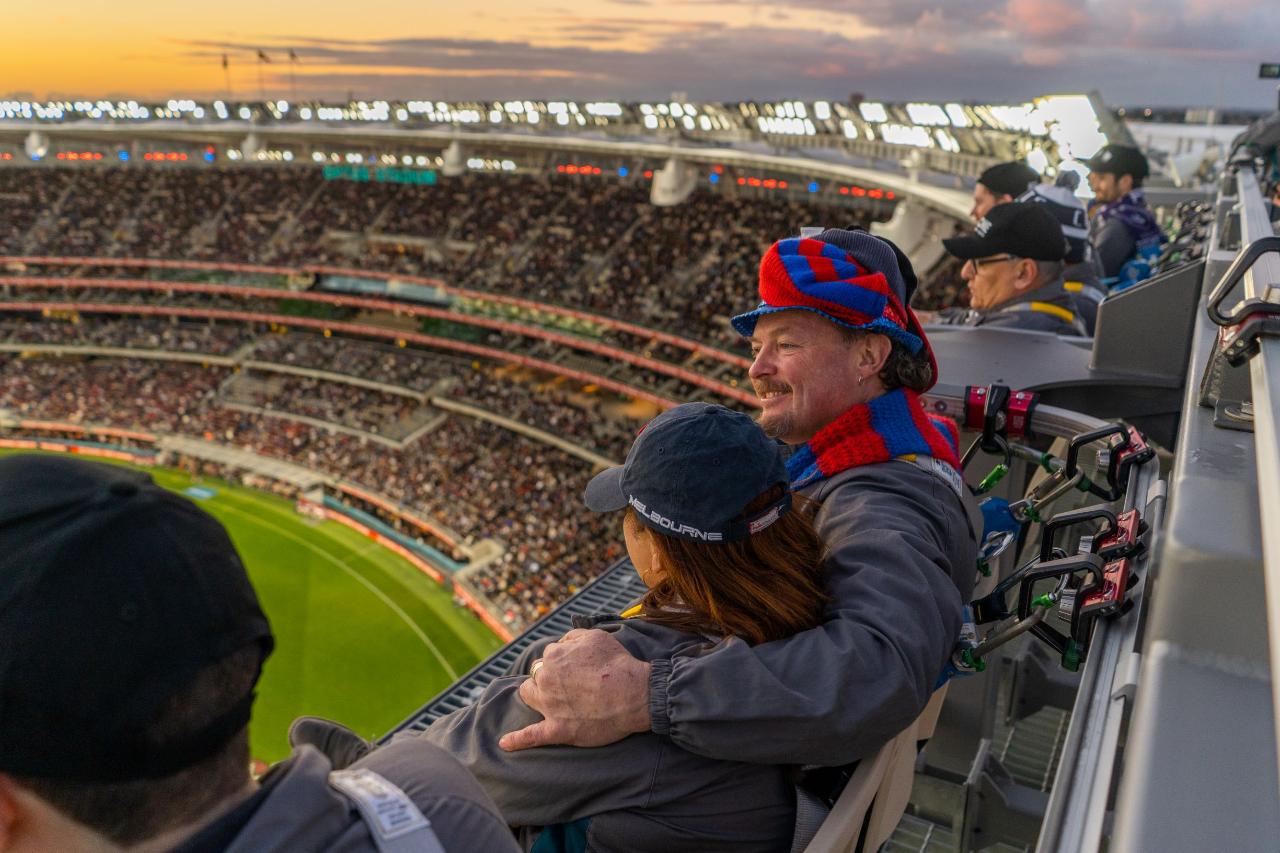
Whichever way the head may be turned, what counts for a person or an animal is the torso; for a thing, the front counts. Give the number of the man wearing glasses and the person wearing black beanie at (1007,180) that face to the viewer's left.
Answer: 2

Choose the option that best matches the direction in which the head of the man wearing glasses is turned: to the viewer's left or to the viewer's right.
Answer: to the viewer's left

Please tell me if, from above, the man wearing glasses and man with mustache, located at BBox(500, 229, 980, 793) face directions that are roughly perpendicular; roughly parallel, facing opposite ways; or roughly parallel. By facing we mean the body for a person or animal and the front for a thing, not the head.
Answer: roughly parallel

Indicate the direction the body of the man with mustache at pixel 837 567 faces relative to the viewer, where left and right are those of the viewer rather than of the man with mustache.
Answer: facing to the left of the viewer

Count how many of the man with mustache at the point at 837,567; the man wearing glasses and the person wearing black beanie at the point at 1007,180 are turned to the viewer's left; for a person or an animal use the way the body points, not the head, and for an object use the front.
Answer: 3

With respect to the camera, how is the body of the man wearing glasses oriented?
to the viewer's left

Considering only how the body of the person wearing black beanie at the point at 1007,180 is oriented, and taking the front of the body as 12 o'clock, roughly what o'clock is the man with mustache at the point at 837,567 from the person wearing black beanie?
The man with mustache is roughly at 9 o'clock from the person wearing black beanie.

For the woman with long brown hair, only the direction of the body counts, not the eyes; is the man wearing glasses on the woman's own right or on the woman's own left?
on the woman's own right

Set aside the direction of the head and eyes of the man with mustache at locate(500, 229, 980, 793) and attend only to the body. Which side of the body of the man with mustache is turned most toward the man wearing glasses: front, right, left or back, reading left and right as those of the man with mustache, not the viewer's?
right

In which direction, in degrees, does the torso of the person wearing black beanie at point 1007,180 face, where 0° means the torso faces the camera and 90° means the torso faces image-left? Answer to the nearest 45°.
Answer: approximately 90°

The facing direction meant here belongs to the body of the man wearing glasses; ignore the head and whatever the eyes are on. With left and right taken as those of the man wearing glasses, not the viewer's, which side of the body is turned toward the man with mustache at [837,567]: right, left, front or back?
left

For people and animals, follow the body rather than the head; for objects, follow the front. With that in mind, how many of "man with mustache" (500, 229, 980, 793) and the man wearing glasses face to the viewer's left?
2

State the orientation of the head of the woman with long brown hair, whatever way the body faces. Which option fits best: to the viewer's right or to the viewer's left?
to the viewer's left

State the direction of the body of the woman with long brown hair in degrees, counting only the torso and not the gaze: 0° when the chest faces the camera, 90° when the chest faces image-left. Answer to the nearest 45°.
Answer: approximately 135°

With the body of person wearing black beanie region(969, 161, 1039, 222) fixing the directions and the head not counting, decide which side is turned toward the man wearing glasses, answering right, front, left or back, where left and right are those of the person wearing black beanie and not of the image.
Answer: left

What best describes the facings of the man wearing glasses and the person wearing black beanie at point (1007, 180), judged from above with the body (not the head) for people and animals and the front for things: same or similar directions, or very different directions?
same or similar directions
